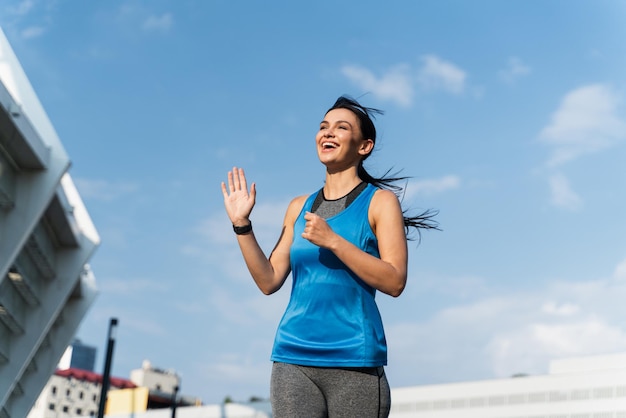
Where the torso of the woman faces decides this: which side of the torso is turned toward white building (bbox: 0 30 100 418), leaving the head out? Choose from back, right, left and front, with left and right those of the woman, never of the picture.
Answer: right

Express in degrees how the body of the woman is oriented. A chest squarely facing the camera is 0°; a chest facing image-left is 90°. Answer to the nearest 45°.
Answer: approximately 45°
